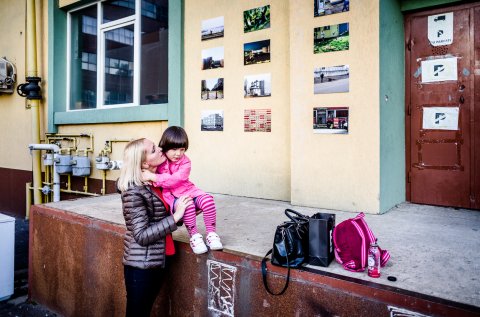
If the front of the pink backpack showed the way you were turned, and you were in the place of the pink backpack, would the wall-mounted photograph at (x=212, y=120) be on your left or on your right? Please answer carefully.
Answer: on your right

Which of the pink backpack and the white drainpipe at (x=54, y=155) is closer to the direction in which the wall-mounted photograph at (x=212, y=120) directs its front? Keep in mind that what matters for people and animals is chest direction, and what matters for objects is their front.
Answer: the pink backpack

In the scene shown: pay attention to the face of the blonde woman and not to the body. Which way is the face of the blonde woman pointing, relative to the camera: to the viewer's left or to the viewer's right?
to the viewer's right

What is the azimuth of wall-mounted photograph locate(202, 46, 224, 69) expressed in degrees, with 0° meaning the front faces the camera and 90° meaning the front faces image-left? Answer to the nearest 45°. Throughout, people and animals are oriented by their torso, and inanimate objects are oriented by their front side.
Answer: approximately 45°

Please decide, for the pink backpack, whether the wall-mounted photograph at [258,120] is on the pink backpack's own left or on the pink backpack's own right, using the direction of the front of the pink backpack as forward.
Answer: on the pink backpack's own right

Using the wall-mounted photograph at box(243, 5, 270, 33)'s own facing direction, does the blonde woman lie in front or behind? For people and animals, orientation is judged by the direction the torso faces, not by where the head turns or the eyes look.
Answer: in front

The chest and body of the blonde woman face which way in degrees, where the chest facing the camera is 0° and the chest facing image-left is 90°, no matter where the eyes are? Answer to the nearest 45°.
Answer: approximately 270°

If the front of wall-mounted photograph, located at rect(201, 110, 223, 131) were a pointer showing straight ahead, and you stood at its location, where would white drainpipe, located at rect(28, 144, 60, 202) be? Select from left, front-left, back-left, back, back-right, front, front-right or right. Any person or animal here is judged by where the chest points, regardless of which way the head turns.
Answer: back-right
